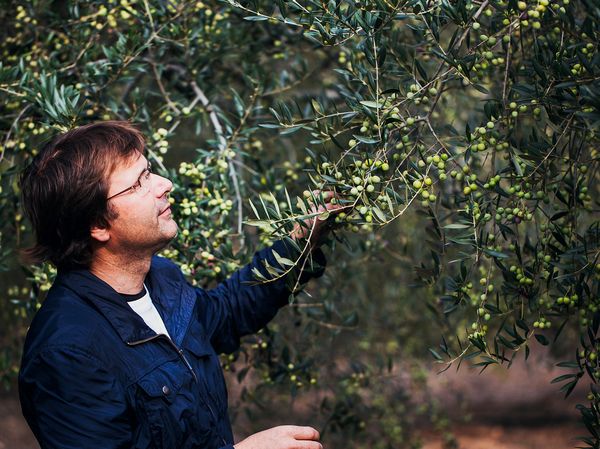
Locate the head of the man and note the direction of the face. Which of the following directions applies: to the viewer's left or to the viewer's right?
to the viewer's right

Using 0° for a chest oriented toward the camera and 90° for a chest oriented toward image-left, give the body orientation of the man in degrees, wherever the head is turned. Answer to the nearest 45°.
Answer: approximately 315°
